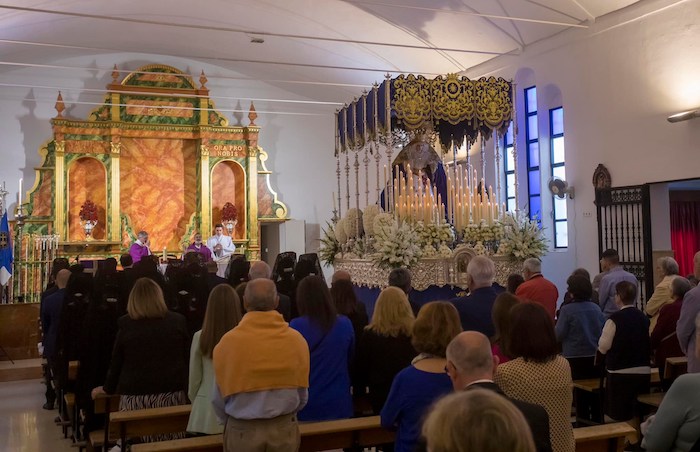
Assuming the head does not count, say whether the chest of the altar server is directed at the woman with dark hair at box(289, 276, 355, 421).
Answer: yes

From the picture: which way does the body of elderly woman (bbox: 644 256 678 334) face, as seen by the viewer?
to the viewer's left

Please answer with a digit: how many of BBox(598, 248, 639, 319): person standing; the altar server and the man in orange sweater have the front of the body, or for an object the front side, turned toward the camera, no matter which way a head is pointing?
1

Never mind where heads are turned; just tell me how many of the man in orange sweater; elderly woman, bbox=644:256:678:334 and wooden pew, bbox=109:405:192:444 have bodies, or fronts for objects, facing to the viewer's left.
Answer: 1

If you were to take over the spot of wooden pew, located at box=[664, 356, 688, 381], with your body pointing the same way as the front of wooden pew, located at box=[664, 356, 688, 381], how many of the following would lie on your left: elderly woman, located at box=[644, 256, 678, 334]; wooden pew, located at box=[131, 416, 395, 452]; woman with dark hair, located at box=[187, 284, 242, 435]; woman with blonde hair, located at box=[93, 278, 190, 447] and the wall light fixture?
3

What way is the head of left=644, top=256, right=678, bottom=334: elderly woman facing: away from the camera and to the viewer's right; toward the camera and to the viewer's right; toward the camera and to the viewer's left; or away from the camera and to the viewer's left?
away from the camera and to the viewer's left

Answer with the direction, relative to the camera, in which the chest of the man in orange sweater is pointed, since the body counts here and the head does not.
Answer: away from the camera

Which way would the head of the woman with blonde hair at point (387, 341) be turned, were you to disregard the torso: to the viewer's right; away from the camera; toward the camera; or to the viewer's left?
away from the camera

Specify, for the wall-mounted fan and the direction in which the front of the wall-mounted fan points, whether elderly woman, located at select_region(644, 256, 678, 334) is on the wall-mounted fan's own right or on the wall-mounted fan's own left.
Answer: on the wall-mounted fan's own left

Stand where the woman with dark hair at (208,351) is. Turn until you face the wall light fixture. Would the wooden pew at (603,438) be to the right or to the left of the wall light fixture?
right

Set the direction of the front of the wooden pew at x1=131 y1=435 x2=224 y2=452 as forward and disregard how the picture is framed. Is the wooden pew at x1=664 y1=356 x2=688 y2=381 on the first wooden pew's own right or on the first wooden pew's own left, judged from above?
on the first wooden pew's own right

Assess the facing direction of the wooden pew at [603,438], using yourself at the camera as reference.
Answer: facing away from the viewer and to the left of the viewer

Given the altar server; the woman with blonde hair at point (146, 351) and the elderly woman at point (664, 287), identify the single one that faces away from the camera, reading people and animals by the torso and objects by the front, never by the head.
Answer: the woman with blonde hair

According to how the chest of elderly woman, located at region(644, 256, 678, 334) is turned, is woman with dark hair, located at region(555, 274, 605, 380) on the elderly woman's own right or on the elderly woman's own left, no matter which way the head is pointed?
on the elderly woman's own left

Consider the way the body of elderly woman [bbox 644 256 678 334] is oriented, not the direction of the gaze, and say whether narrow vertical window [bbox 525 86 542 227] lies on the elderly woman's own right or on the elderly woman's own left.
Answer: on the elderly woman's own right
